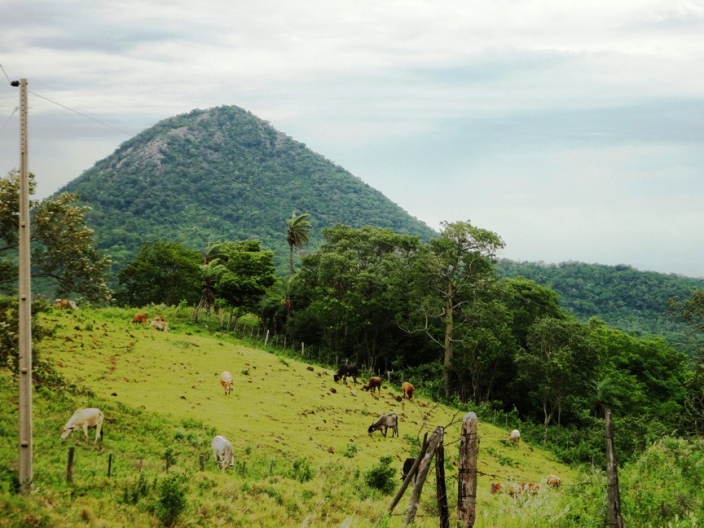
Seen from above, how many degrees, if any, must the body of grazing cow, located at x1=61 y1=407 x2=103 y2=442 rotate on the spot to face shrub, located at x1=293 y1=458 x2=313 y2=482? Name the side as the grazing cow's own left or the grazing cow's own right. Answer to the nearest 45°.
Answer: approximately 180°

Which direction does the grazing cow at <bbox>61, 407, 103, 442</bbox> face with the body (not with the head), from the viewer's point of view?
to the viewer's left

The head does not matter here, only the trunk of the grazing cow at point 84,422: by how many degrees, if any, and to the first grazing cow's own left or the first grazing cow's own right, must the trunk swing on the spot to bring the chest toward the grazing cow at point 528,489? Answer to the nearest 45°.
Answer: approximately 180°

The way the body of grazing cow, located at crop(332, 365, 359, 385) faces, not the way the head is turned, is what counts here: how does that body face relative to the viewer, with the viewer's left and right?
facing to the left of the viewer

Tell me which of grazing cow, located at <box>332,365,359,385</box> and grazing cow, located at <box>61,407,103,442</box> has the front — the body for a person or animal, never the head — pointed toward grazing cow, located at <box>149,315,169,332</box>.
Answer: grazing cow, located at <box>332,365,359,385</box>

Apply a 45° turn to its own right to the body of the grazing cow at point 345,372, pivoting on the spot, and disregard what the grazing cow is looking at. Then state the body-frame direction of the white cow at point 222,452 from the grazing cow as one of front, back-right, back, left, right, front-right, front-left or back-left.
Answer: back-left

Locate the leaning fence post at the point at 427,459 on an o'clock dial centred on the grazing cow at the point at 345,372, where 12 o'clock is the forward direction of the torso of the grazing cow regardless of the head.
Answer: The leaning fence post is roughly at 9 o'clock from the grazing cow.

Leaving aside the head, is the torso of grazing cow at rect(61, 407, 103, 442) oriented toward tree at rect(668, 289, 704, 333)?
no

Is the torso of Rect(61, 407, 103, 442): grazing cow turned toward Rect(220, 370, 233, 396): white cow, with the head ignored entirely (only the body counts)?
no

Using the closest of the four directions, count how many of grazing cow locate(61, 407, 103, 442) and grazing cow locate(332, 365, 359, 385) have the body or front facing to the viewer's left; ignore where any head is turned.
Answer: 2

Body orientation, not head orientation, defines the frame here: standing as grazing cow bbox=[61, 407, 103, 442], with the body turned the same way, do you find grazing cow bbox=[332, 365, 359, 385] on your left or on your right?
on your right

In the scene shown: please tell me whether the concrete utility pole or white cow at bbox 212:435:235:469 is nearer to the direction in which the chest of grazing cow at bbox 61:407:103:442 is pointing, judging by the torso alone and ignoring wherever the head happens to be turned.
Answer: the concrete utility pole

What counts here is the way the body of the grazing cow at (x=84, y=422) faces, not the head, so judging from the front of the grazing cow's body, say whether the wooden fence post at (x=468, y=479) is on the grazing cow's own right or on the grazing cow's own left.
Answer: on the grazing cow's own left

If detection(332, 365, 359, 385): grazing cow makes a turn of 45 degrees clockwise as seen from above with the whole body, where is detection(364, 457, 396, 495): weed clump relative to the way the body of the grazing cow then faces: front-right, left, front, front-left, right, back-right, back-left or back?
back-left

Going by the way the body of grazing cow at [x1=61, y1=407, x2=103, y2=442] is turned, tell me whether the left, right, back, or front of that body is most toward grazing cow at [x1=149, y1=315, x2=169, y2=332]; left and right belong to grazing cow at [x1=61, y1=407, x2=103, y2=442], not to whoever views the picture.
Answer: right

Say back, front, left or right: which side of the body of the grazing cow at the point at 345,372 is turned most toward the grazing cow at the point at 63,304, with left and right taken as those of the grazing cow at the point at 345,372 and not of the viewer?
front

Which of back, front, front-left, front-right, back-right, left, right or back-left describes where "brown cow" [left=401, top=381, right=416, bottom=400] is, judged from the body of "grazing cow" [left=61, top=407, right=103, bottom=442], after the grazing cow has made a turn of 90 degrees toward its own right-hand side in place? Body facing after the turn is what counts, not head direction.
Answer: front-right

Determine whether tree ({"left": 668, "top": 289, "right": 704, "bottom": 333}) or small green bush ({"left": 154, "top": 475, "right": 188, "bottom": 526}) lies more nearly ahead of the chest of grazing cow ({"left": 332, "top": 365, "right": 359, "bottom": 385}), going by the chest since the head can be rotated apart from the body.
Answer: the small green bush

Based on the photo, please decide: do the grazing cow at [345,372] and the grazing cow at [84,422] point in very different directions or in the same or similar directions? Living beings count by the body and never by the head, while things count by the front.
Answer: same or similar directions
